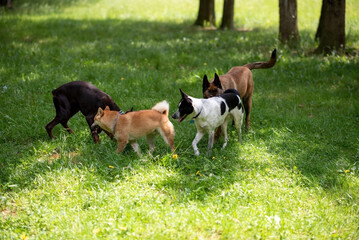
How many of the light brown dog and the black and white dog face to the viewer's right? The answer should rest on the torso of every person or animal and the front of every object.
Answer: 0

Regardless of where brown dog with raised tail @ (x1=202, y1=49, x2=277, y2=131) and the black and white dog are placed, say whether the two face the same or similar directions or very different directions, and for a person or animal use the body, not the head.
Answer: same or similar directions

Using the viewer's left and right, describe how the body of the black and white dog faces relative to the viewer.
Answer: facing the viewer and to the left of the viewer

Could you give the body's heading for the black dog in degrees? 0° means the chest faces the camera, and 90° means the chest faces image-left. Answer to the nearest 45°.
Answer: approximately 270°

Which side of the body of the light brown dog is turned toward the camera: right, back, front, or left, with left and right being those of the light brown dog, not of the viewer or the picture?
left

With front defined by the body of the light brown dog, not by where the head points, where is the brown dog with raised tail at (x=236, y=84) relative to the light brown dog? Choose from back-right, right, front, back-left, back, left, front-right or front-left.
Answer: back-right

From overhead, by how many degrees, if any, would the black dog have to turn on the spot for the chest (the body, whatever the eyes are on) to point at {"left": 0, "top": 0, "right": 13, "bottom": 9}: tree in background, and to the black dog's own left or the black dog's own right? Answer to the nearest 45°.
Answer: approximately 90° to the black dog's own left

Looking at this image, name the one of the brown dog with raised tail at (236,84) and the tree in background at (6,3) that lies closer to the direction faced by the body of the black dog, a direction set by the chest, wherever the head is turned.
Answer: the brown dog with raised tail

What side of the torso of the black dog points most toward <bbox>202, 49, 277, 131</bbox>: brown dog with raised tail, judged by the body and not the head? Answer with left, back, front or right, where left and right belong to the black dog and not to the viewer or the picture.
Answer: front

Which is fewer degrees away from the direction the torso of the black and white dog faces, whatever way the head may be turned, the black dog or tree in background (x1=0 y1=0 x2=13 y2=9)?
the black dog

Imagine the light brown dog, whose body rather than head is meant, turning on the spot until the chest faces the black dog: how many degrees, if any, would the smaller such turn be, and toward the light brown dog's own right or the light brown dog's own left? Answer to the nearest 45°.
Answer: approximately 45° to the light brown dog's own right

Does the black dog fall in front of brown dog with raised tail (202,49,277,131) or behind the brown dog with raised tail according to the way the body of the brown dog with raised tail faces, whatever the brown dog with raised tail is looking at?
in front

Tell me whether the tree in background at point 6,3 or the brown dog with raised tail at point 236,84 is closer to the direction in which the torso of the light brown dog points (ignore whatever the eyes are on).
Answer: the tree in background
